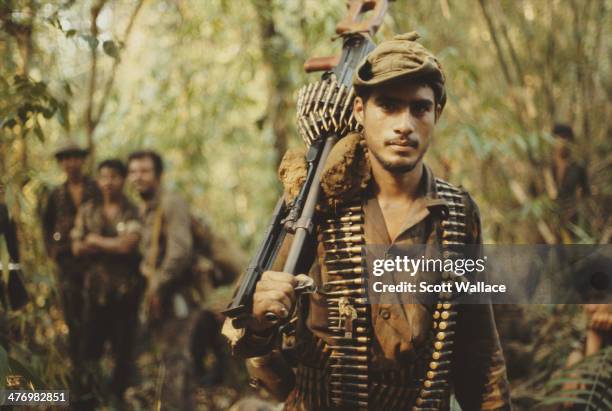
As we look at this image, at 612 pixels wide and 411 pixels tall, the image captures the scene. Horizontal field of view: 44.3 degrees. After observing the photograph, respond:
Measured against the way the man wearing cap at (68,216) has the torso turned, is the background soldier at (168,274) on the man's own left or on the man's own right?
on the man's own left

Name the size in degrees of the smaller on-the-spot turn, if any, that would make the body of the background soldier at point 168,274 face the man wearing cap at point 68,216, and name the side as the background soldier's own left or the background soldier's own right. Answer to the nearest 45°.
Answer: approximately 90° to the background soldier's own right

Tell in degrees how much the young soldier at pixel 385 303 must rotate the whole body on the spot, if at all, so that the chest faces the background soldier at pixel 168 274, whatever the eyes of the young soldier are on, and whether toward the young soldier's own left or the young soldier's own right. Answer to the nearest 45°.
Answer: approximately 135° to the young soldier's own right

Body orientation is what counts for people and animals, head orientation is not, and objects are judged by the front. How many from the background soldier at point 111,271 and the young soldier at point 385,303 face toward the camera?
2

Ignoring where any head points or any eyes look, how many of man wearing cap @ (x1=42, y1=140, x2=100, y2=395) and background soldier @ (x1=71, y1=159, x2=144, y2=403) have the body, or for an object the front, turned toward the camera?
2

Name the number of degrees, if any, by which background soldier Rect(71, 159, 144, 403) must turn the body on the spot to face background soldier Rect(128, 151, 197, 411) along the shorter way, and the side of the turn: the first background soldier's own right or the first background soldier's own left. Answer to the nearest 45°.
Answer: approximately 45° to the first background soldier's own left

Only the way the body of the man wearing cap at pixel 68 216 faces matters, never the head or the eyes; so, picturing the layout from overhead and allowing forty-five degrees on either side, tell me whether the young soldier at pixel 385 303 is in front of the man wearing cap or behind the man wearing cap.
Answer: in front

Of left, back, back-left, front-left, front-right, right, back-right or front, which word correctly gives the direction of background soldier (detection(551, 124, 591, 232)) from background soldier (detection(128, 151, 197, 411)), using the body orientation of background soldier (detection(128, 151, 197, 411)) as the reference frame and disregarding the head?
back-left

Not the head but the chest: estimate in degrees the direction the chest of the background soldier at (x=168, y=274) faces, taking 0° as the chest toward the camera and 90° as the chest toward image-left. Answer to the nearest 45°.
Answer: approximately 45°
